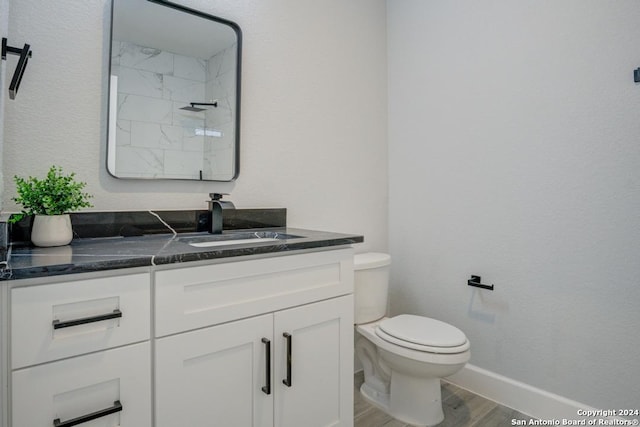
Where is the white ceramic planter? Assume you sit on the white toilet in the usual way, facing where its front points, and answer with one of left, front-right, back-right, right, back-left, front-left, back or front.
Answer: right

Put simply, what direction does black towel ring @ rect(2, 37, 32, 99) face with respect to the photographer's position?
facing to the right of the viewer

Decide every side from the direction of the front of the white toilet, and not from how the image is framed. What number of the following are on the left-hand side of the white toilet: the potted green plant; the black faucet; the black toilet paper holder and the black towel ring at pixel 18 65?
1

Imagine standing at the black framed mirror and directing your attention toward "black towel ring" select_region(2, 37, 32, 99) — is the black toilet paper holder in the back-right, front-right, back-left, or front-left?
back-left

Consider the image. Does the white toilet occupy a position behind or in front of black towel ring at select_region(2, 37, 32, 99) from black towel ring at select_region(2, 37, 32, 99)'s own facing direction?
in front

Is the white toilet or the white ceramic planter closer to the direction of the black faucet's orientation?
the white toilet

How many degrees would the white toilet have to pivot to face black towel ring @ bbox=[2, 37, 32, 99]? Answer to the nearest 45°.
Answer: approximately 90° to its right

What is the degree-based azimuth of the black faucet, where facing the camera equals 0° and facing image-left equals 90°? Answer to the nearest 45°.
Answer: approximately 315°

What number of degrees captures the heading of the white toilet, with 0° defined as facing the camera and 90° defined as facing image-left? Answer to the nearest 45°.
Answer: approximately 315°
